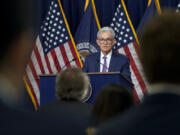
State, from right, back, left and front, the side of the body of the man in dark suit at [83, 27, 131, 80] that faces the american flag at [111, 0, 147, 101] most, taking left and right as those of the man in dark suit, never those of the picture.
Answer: back

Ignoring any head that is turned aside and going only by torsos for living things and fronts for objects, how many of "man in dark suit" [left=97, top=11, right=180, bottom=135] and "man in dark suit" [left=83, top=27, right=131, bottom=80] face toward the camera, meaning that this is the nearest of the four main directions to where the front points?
1

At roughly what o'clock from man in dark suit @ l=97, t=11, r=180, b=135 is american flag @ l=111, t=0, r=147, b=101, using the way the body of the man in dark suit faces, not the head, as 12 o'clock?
The american flag is roughly at 12 o'clock from the man in dark suit.

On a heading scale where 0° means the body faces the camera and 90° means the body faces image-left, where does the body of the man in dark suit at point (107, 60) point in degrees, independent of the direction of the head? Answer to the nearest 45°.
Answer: approximately 0°

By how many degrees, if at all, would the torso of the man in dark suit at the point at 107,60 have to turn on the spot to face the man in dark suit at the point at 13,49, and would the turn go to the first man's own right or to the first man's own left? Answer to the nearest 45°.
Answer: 0° — they already face them

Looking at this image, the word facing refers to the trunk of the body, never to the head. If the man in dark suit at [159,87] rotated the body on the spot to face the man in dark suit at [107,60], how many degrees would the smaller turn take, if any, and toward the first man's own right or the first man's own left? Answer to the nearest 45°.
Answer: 0° — they already face them

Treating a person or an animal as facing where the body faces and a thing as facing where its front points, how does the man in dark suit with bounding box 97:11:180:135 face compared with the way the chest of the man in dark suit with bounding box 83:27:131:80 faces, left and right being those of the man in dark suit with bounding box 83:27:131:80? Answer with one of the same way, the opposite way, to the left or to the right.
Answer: the opposite way

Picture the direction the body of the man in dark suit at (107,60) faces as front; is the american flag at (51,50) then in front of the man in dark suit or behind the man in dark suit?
behind

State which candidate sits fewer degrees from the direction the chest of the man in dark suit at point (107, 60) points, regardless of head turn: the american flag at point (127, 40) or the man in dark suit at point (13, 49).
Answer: the man in dark suit

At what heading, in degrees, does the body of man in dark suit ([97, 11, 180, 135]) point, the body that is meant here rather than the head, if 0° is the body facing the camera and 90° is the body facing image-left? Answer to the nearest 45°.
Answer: approximately 180°

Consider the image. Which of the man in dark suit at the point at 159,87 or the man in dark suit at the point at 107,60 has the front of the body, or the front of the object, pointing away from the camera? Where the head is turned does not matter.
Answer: the man in dark suit at the point at 159,87
